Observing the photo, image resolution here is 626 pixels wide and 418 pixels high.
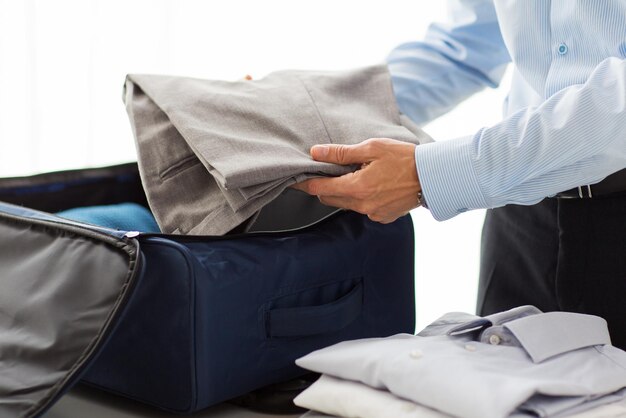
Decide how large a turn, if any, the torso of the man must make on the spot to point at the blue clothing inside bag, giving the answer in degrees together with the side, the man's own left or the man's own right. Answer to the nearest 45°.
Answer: approximately 45° to the man's own right

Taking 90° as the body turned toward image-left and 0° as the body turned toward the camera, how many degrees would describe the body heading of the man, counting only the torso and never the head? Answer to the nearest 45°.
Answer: approximately 45°
